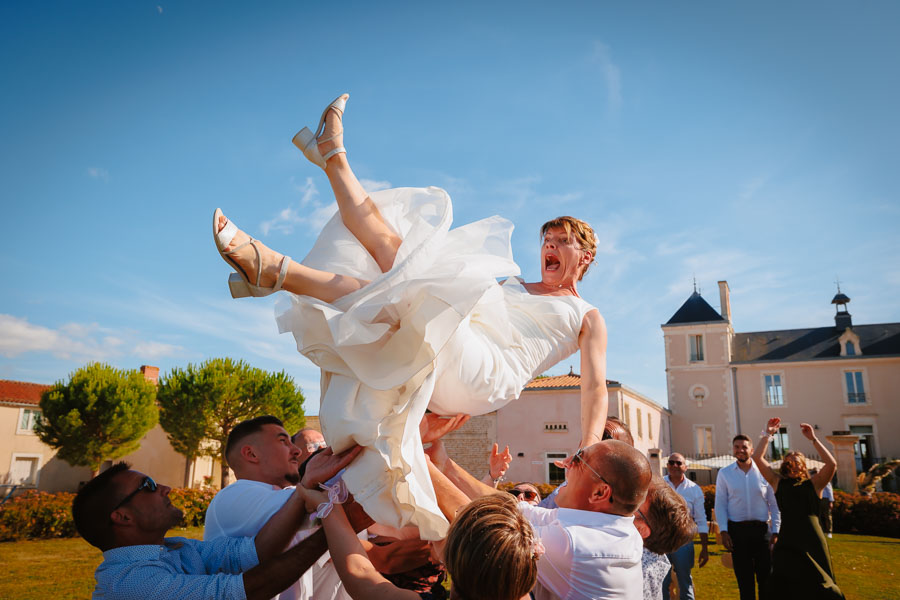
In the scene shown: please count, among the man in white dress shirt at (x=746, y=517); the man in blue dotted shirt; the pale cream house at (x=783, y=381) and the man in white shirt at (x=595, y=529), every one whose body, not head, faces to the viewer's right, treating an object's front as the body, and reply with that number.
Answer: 1

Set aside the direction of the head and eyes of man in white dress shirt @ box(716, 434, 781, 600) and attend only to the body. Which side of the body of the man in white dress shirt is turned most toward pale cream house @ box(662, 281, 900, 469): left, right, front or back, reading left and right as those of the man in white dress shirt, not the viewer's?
back

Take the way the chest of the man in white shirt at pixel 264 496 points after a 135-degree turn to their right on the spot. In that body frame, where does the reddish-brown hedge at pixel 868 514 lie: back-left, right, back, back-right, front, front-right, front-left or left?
back

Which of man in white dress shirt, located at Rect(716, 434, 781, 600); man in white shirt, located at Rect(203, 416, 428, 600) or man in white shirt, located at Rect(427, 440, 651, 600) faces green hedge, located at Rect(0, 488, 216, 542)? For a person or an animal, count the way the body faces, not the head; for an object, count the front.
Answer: man in white shirt, located at Rect(427, 440, 651, 600)

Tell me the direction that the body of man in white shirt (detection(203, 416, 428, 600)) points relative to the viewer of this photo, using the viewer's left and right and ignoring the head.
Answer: facing to the right of the viewer

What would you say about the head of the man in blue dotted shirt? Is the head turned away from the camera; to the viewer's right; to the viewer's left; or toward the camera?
to the viewer's right

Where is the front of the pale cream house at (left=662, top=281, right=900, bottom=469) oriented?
toward the camera

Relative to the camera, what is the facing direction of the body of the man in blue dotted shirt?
to the viewer's right

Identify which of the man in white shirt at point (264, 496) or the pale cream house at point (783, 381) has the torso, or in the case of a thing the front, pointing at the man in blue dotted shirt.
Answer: the pale cream house

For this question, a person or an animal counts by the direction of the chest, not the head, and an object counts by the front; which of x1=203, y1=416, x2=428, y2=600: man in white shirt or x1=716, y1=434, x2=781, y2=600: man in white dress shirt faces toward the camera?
the man in white dress shirt

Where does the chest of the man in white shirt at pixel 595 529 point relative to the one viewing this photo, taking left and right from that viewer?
facing away from the viewer and to the left of the viewer

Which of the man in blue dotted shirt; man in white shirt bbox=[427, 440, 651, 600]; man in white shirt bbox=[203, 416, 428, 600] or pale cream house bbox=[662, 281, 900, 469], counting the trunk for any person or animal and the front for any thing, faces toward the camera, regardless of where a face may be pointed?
the pale cream house

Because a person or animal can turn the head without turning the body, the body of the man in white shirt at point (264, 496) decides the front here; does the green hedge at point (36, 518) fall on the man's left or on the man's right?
on the man's left

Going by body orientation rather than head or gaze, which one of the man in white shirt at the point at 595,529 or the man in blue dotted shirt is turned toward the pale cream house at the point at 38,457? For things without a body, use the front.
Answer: the man in white shirt

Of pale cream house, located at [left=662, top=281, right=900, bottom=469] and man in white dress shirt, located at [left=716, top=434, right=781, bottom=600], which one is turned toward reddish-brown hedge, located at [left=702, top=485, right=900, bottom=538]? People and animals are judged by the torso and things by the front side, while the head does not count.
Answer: the pale cream house

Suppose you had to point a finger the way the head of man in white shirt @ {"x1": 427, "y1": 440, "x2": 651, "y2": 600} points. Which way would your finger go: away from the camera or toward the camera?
away from the camera

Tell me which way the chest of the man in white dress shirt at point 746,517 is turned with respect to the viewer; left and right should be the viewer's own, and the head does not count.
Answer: facing the viewer
